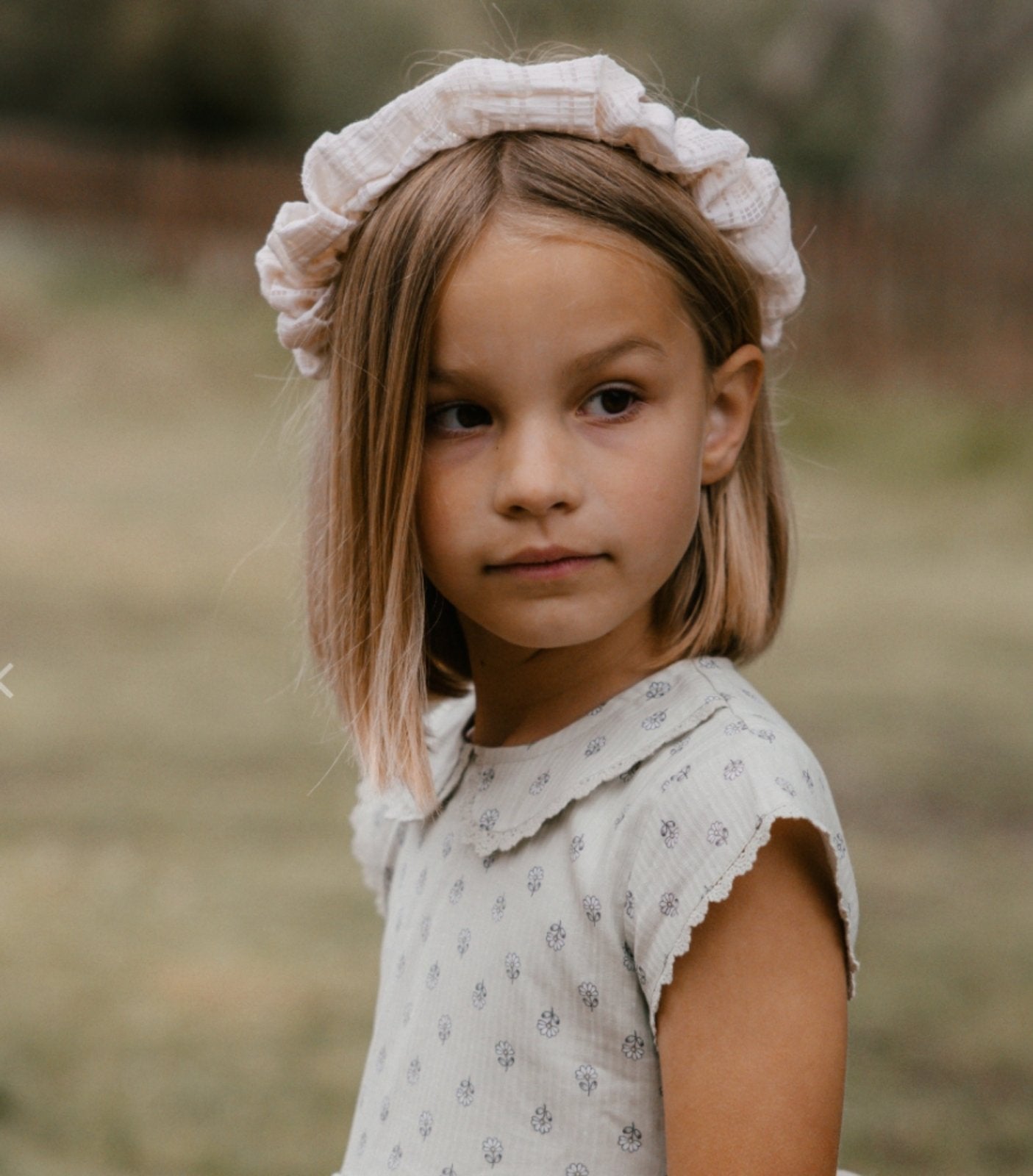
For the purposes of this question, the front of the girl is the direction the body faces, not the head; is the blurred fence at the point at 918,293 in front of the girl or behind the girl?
behind

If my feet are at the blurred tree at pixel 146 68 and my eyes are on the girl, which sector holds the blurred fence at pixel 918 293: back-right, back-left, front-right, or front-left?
front-left

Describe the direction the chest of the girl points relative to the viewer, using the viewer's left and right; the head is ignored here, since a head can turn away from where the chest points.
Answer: facing the viewer and to the left of the viewer

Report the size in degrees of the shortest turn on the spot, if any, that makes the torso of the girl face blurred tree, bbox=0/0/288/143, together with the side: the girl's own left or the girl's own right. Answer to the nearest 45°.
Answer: approximately 135° to the girl's own right

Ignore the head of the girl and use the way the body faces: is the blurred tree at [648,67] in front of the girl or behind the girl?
behind
